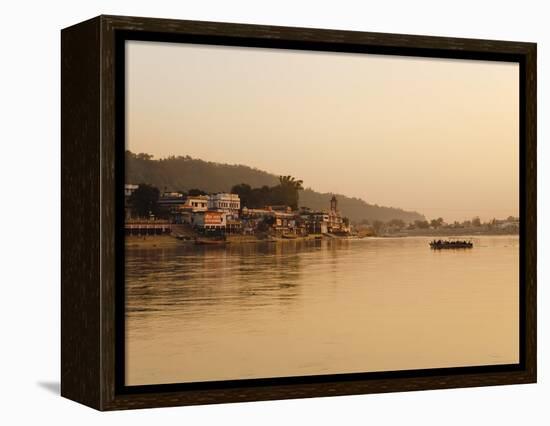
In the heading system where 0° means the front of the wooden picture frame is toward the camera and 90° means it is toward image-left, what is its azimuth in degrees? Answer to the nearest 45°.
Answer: approximately 315°
